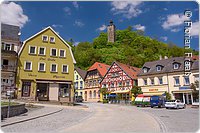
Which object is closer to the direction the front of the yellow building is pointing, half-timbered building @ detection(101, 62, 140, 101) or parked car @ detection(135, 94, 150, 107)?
the parked car

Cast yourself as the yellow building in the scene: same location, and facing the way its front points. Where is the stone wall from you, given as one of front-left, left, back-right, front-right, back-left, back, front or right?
front

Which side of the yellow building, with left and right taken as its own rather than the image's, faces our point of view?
front

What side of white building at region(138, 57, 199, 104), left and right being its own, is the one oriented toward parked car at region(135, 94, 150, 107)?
front

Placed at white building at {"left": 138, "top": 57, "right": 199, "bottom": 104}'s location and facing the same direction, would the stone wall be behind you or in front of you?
in front

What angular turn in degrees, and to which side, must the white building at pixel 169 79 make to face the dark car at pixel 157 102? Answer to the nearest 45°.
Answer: approximately 45° to its left

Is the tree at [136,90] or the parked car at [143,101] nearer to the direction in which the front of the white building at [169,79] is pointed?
the parked car

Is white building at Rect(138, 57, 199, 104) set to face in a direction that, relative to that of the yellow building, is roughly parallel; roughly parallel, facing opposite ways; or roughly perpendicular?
roughly perpendicular

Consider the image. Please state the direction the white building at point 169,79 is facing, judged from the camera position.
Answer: facing the viewer and to the left of the viewer

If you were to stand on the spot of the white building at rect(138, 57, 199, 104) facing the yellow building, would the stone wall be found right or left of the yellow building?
left

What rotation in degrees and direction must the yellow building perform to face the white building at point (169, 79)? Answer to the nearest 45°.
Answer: approximately 90° to its left

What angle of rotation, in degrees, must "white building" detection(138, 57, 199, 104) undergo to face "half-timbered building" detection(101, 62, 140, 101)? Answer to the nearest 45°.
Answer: approximately 90° to its right

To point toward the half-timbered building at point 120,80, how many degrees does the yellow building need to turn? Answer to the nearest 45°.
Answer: approximately 135° to its left
